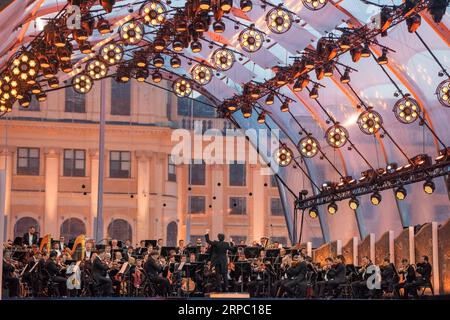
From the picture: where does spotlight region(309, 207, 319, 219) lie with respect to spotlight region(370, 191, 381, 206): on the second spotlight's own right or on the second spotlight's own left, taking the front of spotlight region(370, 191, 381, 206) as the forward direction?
on the second spotlight's own right

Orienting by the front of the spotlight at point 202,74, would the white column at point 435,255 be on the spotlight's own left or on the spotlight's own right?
on the spotlight's own left

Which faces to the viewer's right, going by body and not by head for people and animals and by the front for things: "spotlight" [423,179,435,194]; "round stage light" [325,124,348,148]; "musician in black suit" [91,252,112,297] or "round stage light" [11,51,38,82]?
the musician in black suit

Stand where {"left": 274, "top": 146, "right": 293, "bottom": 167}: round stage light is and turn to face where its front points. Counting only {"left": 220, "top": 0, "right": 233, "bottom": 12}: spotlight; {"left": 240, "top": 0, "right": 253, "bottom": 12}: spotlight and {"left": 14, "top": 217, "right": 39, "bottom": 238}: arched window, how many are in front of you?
2

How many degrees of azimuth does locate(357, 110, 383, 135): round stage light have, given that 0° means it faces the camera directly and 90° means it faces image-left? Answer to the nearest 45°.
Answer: approximately 0°

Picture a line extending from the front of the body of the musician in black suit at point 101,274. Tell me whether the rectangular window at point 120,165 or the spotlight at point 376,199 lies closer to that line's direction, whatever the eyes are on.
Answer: the spotlight

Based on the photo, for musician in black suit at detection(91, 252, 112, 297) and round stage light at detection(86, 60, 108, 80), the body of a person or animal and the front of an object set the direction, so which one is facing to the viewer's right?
the musician in black suit

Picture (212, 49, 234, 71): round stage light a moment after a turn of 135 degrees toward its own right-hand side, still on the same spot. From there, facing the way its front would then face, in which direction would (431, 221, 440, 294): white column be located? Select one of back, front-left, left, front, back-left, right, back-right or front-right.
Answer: back-right

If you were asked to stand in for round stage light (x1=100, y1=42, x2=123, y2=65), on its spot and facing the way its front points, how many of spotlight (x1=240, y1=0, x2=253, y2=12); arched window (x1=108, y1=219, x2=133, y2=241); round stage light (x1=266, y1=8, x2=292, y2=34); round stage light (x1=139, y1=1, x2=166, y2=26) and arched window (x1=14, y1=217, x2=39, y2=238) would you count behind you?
2
